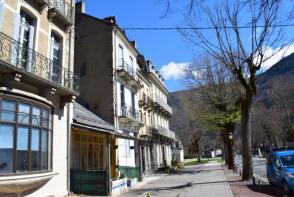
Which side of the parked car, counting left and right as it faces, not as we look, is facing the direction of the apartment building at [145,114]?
back

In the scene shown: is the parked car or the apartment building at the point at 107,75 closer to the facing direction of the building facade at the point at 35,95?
the parked car

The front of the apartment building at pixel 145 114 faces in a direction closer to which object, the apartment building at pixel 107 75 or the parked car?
the parked car

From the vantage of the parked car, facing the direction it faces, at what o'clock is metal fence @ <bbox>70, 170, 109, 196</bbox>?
The metal fence is roughly at 4 o'clock from the parked car.

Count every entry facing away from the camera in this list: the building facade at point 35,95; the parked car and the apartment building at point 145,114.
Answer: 0

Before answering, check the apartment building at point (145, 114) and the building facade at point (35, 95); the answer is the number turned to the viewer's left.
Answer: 0

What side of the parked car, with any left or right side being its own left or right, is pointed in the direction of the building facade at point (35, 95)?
right

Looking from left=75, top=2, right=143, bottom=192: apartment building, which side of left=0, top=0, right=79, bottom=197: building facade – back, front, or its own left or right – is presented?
left

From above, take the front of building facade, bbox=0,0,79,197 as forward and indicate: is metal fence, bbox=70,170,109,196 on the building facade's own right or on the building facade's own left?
on the building facade's own left

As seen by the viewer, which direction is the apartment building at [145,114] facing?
to the viewer's right

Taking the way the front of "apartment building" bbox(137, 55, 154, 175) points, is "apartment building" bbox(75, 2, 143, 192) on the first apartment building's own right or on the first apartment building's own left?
on the first apartment building's own right

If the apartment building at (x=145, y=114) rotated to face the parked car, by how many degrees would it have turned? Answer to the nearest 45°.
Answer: approximately 90° to its right

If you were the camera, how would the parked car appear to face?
facing the viewer and to the right of the viewer

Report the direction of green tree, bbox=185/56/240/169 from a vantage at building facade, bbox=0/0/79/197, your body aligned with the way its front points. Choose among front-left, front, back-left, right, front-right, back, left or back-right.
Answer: left
